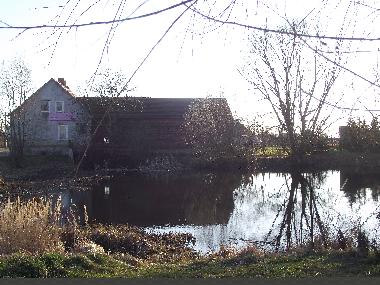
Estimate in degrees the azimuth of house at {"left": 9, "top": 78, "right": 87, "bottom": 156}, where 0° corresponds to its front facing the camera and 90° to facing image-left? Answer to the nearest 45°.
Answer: approximately 0°
